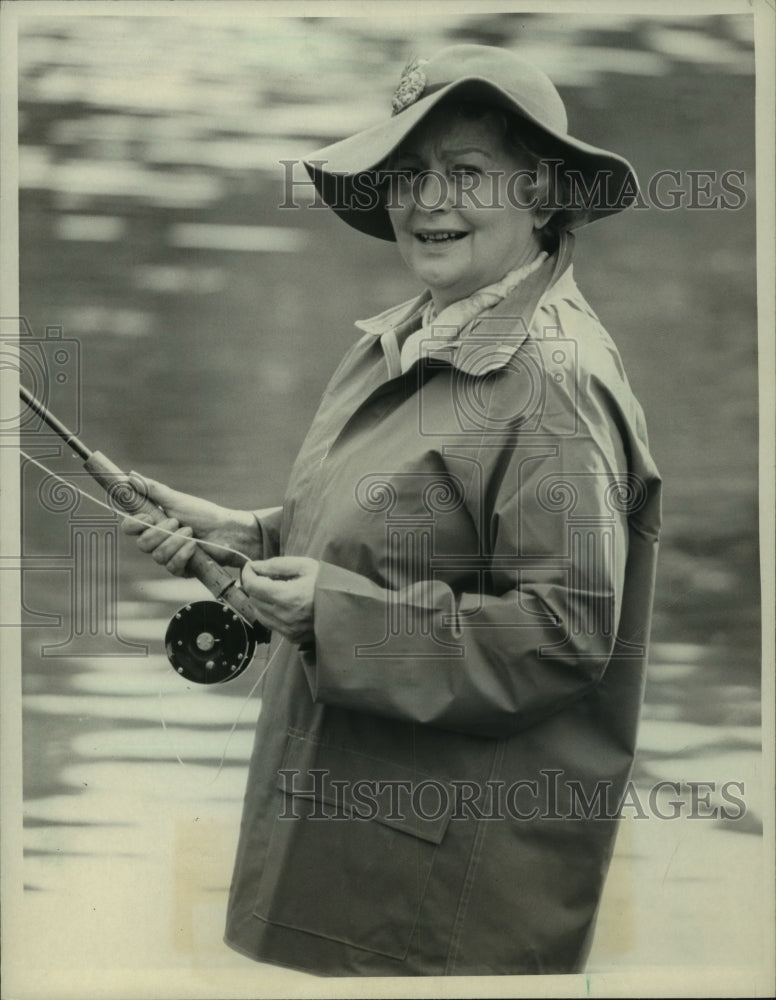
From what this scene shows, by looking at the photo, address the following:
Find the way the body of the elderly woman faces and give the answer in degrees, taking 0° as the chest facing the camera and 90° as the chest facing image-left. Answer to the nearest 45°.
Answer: approximately 45°
